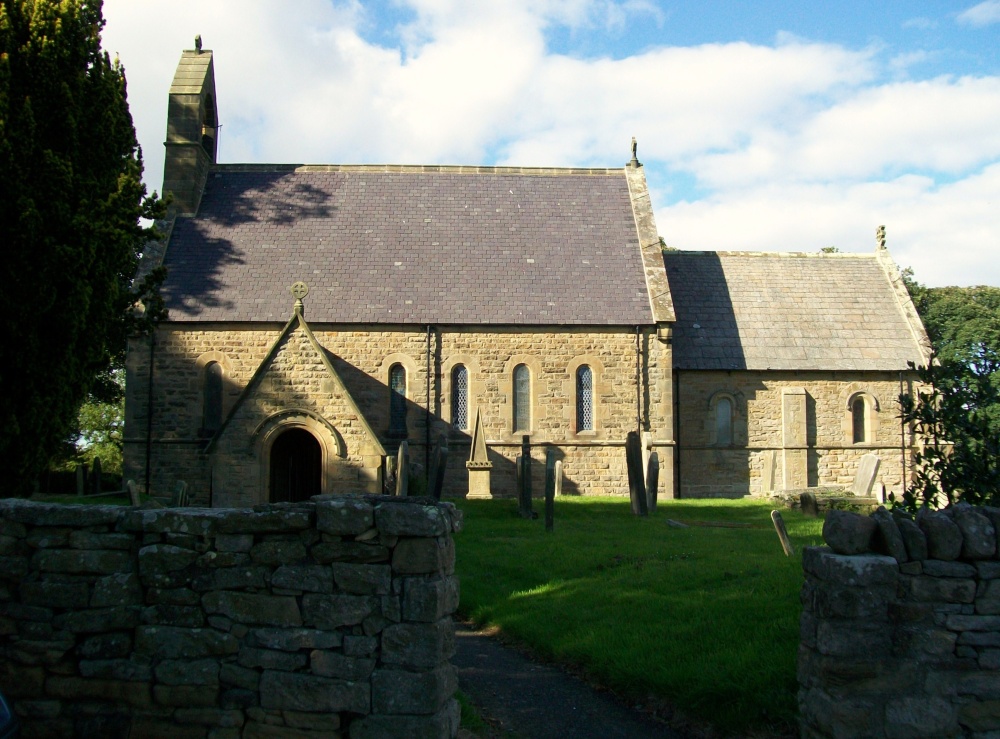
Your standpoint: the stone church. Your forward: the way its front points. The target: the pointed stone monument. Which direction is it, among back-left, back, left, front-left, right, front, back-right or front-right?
front

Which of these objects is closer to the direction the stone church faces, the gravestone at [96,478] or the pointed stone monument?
the pointed stone monument

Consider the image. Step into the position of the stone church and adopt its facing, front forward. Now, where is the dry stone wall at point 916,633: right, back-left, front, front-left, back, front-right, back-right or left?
front

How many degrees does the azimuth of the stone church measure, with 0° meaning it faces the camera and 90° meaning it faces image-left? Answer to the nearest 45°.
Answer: approximately 0°

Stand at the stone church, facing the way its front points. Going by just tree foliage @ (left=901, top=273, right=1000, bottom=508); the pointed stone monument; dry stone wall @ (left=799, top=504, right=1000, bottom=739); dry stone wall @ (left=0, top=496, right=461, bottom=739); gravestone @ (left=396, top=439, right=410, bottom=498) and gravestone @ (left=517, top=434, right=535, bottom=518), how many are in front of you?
6

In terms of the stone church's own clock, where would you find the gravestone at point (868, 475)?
The gravestone is roughly at 10 o'clock from the stone church.

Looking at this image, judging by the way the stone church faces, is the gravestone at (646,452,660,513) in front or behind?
in front

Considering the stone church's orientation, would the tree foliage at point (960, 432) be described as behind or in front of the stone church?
in front

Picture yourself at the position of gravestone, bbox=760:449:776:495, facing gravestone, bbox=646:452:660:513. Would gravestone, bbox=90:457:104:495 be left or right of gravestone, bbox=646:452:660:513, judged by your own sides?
right

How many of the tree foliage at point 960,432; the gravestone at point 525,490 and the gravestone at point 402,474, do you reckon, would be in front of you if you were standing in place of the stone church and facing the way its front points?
3

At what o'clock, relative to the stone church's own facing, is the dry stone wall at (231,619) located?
The dry stone wall is roughly at 12 o'clock from the stone church.

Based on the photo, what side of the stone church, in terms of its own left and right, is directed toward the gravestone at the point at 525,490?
front

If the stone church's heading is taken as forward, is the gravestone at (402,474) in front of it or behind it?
in front

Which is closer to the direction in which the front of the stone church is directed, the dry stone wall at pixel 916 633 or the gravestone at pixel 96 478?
the dry stone wall
